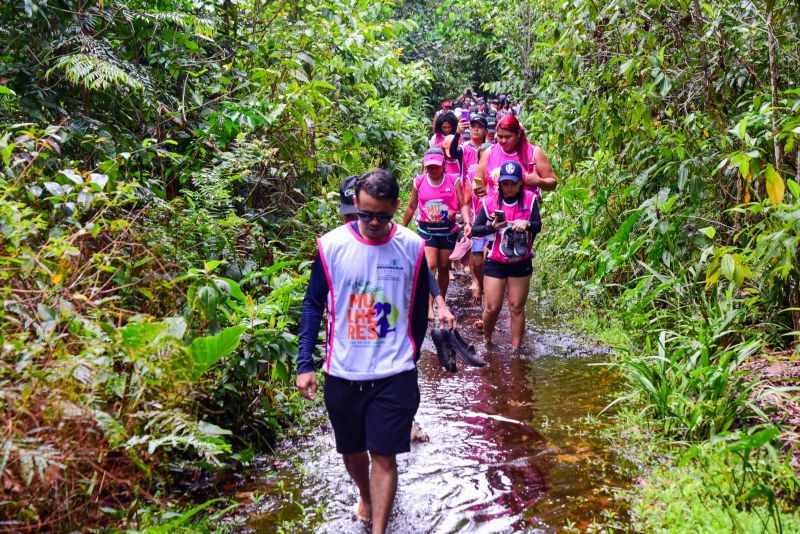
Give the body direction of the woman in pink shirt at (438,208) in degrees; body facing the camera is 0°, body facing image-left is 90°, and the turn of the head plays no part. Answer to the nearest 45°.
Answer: approximately 0°
